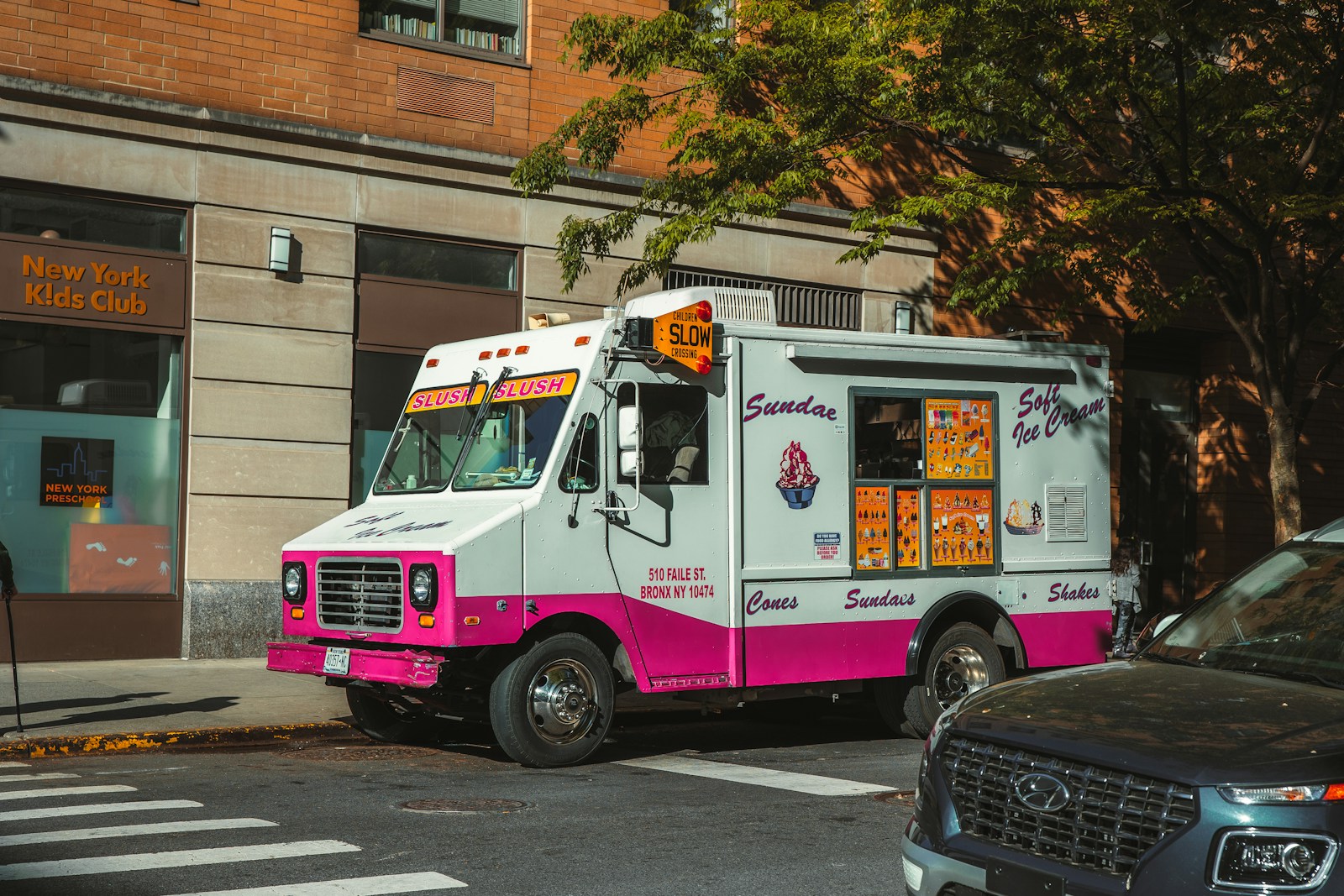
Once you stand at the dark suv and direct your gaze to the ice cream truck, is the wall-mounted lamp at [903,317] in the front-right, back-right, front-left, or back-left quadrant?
front-right

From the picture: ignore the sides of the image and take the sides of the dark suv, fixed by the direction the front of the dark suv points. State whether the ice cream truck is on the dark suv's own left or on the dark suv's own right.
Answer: on the dark suv's own right

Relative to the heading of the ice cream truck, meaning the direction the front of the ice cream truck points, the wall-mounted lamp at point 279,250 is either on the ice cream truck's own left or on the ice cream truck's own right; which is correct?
on the ice cream truck's own right

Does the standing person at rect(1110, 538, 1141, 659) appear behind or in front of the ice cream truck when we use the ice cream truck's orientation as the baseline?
behind

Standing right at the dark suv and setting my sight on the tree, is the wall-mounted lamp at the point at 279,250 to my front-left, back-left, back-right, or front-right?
front-left

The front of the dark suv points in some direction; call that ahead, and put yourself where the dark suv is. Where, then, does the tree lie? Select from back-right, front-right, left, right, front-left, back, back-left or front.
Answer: back-right

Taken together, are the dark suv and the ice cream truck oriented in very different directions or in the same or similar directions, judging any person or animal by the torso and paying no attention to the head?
same or similar directions

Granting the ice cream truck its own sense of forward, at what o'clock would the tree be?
The tree is roughly at 6 o'clock from the ice cream truck.

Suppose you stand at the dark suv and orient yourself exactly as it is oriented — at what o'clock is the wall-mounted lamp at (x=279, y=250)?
The wall-mounted lamp is roughly at 3 o'clock from the dark suv.

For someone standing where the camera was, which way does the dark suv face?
facing the viewer and to the left of the viewer

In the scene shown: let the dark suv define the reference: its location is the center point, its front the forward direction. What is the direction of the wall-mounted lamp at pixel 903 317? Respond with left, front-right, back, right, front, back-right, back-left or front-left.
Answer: back-right

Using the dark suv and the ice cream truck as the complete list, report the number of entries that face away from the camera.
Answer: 0

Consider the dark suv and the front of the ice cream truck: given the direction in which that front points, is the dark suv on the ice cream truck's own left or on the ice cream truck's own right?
on the ice cream truck's own left
